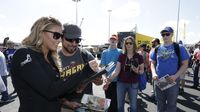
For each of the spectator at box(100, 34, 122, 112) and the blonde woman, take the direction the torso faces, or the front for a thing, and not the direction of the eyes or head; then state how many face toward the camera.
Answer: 1

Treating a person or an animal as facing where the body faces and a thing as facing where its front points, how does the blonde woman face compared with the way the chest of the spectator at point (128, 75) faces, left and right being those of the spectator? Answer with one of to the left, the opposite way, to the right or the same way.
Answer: to the left

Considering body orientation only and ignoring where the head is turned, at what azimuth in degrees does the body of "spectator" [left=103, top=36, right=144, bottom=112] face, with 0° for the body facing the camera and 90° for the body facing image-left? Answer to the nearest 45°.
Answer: approximately 0°

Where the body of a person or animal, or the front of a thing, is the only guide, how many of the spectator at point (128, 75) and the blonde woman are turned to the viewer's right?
1

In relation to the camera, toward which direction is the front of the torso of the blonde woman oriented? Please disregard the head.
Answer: to the viewer's right

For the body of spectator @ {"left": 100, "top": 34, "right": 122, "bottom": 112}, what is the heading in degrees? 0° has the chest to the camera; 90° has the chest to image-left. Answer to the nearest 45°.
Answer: approximately 0°

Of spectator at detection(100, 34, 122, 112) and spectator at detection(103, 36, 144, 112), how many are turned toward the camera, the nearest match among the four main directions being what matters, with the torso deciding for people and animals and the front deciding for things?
2

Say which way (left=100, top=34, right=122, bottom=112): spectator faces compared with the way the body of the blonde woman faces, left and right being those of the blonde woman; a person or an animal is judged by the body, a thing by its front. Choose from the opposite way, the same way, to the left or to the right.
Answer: to the right

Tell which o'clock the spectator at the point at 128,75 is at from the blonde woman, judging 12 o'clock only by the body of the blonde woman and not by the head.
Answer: The spectator is roughly at 10 o'clock from the blonde woman.

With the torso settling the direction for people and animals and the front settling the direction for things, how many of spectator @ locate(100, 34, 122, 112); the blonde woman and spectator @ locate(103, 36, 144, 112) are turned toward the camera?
2
